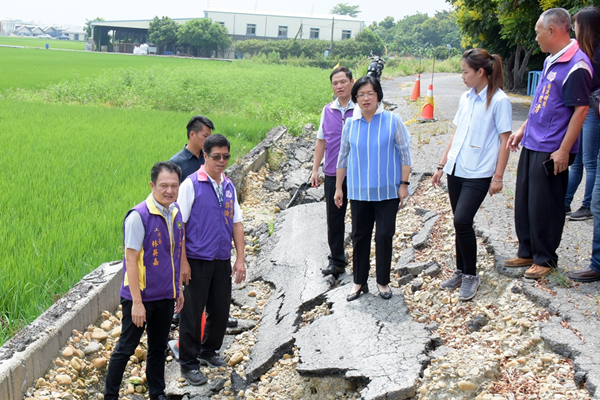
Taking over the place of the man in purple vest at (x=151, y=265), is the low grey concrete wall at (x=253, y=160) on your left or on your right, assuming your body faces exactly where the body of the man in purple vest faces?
on your left

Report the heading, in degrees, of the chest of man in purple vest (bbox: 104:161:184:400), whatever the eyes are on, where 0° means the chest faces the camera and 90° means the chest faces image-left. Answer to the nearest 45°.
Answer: approximately 315°

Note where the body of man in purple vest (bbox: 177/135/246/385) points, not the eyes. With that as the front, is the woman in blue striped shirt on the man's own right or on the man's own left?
on the man's own left

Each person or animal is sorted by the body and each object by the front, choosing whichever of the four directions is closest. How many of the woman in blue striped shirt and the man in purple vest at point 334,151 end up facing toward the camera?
2

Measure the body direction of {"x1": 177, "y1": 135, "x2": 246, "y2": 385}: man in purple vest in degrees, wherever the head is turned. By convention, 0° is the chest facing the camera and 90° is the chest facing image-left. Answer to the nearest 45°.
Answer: approximately 315°

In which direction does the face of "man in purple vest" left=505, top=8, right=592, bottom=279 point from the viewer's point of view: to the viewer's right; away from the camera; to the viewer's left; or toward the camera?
to the viewer's left

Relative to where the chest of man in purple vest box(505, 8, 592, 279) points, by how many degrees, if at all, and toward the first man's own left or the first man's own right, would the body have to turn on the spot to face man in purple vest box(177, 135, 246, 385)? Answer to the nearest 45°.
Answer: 0° — they already face them

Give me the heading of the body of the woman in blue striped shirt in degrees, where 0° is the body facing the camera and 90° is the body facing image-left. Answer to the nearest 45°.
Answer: approximately 0°
